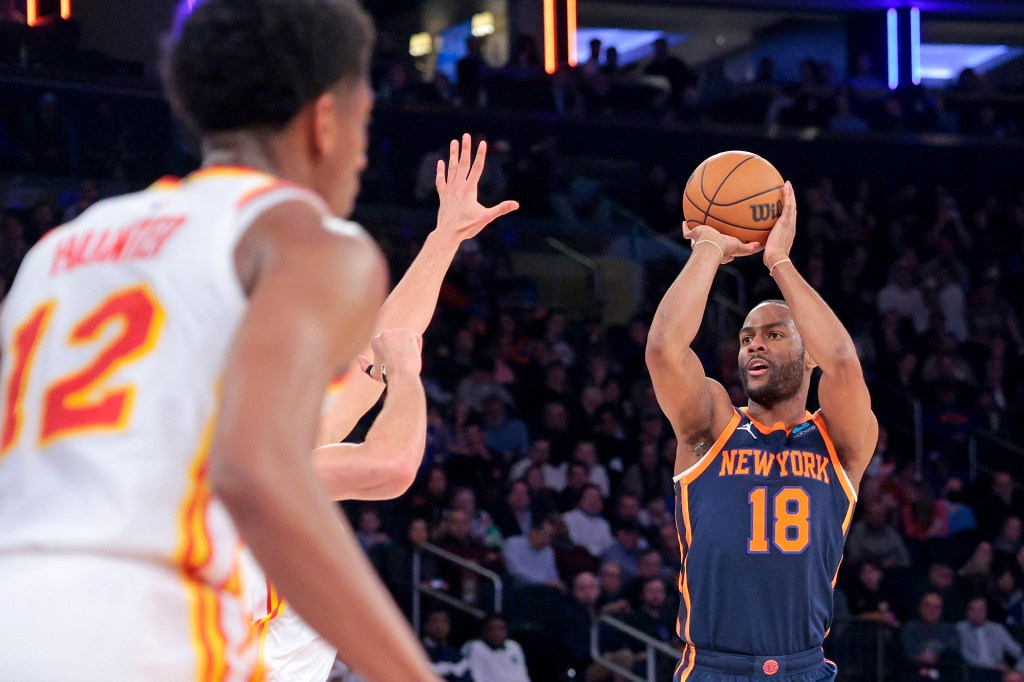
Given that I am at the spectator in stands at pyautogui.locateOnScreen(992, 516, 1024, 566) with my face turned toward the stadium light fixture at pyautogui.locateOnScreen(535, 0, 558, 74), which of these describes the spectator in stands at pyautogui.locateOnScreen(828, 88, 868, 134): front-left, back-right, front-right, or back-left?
front-right

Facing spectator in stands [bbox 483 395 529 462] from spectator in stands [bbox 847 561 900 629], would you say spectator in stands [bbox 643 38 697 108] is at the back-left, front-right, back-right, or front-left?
front-right

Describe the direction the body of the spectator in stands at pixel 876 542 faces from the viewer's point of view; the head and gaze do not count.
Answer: toward the camera

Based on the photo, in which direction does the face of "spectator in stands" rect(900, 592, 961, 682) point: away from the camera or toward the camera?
toward the camera

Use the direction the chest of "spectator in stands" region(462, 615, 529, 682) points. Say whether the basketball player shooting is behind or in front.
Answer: in front

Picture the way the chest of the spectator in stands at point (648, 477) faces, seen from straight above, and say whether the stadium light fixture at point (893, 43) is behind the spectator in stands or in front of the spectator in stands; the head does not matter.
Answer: behind

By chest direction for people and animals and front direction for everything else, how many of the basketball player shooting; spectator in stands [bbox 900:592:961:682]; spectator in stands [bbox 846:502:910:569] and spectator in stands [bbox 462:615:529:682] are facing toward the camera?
4

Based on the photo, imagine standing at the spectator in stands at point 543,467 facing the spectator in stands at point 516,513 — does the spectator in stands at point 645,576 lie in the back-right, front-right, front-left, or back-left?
front-left

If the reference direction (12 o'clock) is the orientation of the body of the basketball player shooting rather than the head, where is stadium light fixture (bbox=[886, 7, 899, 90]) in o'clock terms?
The stadium light fixture is roughly at 6 o'clock from the basketball player shooting.

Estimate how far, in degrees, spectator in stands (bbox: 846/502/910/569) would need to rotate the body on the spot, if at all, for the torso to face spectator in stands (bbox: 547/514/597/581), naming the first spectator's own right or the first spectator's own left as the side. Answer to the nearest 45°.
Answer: approximately 45° to the first spectator's own right

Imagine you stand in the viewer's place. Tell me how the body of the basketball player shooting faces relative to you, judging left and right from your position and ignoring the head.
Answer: facing the viewer

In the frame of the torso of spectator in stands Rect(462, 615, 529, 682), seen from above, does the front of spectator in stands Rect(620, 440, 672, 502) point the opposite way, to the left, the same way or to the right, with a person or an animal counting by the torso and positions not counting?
the same way

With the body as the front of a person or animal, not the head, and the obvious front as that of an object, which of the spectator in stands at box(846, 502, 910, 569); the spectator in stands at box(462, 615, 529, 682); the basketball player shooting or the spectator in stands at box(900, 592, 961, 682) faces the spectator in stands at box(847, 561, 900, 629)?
the spectator in stands at box(846, 502, 910, 569)

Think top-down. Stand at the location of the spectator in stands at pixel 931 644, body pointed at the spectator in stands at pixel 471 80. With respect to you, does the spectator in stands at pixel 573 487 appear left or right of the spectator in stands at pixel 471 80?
left

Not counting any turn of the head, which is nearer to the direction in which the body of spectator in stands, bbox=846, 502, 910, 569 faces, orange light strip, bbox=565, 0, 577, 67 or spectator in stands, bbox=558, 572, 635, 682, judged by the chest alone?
the spectator in stands

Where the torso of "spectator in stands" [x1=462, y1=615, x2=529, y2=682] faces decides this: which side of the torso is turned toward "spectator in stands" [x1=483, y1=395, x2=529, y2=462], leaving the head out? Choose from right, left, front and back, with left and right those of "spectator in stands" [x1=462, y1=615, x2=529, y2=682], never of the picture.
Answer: back

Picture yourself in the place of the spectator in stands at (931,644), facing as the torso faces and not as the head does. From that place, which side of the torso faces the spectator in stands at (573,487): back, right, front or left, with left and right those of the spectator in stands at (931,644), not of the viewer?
right
